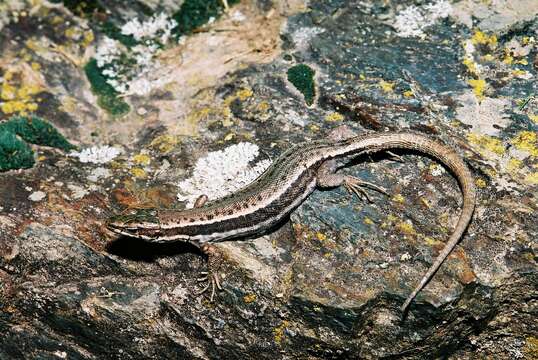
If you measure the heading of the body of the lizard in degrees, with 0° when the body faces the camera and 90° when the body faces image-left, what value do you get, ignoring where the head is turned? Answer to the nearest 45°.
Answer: approximately 90°

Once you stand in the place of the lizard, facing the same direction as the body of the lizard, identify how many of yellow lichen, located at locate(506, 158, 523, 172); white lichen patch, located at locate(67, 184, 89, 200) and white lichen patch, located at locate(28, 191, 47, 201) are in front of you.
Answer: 2

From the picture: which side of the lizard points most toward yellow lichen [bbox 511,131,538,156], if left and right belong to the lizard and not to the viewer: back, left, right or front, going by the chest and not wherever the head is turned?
back

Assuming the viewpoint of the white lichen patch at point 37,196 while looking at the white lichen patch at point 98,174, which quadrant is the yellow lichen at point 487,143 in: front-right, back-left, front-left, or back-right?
front-right

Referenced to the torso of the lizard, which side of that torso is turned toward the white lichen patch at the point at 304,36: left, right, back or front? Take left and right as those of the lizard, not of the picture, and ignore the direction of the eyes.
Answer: right

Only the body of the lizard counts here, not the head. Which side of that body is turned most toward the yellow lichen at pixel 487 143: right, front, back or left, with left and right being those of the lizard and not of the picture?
back

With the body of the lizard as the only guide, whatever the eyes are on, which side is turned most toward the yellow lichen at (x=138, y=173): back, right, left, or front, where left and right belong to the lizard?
front

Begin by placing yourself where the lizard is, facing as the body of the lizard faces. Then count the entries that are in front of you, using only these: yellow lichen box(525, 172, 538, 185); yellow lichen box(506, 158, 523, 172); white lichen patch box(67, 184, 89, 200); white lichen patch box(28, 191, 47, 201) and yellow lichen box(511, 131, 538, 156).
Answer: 2

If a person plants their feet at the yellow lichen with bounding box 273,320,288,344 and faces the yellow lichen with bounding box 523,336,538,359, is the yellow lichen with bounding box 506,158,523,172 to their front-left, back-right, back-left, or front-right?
front-left

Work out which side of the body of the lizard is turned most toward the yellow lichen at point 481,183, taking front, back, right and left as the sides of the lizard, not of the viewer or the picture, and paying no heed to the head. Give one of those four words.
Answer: back

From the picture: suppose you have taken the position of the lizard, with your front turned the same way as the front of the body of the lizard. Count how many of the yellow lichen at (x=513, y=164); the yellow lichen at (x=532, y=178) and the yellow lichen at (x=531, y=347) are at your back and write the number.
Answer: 3

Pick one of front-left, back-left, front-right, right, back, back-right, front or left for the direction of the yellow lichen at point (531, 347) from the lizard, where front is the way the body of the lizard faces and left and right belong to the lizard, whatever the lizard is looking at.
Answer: back

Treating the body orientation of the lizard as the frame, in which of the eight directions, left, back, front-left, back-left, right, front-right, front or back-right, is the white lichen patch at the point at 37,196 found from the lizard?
front

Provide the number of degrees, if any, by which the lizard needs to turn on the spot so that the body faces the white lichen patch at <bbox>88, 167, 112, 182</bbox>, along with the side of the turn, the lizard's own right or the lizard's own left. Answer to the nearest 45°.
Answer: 0° — it already faces it

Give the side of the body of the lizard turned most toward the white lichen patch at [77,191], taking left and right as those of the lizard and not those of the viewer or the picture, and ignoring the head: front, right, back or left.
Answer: front
